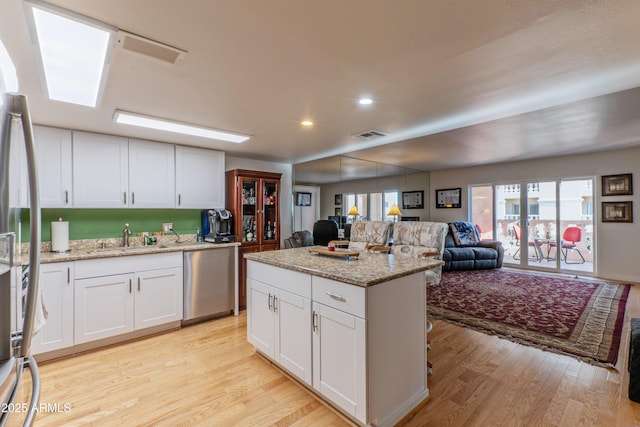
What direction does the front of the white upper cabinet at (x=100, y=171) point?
toward the camera

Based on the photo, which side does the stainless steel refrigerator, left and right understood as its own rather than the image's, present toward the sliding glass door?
front

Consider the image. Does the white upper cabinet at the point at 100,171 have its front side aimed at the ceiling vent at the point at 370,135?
no

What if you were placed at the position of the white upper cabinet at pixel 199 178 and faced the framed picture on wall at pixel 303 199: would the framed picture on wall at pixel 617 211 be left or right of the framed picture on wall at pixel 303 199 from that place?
right

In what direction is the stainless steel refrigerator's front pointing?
to the viewer's right

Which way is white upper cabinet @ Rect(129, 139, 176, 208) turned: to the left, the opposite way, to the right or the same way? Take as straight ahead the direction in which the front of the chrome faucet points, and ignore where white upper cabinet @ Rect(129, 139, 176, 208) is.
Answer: the same way

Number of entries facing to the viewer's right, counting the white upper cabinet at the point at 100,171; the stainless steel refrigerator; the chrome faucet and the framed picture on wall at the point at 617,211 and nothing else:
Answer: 1

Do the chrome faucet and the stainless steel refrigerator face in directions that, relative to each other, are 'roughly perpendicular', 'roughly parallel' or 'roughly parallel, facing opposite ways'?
roughly perpendicular

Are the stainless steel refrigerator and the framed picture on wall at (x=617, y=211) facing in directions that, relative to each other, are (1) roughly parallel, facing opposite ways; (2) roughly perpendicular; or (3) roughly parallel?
roughly parallel, facing opposite ways

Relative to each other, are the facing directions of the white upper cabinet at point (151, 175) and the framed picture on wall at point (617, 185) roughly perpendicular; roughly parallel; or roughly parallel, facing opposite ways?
roughly perpendicular

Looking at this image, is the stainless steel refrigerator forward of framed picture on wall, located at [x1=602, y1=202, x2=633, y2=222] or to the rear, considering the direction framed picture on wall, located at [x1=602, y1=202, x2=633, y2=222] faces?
forward

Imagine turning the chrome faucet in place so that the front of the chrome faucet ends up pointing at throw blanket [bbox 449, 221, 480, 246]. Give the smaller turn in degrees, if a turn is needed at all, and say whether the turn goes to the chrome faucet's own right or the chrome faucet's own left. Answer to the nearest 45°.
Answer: approximately 90° to the chrome faucet's own left
